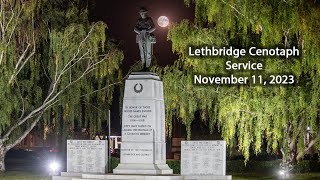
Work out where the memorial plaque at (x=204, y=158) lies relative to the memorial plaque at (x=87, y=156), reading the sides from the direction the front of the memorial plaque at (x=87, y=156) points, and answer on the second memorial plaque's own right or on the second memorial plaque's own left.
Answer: on the second memorial plaque's own left

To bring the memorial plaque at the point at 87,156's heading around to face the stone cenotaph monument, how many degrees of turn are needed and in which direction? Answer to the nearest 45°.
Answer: approximately 45° to its left

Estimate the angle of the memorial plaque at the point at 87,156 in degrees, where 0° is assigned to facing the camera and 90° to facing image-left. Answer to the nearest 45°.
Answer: approximately 0°

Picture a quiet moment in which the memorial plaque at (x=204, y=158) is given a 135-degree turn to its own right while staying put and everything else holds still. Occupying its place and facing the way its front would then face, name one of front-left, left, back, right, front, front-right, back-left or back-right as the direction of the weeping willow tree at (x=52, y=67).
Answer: front
